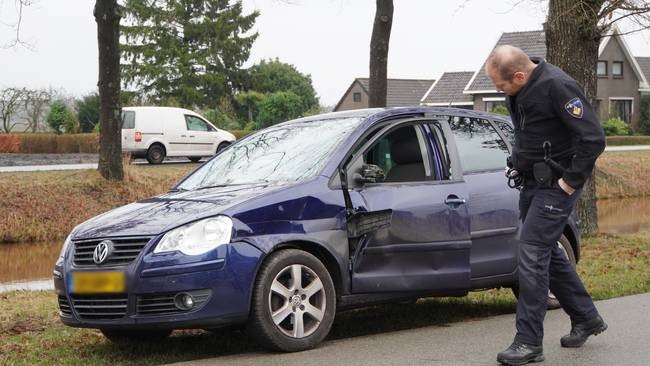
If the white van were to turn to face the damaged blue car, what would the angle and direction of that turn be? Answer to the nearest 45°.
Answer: approximately 135° to its right

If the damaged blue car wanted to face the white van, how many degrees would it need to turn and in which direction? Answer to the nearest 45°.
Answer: approximately 135° to its right

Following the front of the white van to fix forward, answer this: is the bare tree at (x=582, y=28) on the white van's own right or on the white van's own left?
on the white van's own right

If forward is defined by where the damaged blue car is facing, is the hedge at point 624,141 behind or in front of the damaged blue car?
behind

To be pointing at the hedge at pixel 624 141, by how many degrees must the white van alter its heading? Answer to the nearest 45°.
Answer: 0° — it already faces it

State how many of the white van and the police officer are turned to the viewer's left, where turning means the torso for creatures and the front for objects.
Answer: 1

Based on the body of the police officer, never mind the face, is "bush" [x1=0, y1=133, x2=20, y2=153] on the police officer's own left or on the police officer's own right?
on the police officer's own right

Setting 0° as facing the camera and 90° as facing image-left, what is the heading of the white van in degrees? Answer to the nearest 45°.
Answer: approximately 225°

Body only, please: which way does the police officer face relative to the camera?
to the viewer's left

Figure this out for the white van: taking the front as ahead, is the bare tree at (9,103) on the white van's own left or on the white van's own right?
on the white van's own left

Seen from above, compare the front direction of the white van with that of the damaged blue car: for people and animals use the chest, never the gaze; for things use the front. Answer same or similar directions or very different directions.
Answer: very different directions

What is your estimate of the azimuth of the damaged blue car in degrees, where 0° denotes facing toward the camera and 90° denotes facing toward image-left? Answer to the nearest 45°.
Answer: approximately 45°

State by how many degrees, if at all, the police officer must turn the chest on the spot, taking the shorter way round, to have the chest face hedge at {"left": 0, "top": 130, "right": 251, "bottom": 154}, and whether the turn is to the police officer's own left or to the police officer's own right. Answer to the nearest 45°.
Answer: approximately 45° to the police officer's own right

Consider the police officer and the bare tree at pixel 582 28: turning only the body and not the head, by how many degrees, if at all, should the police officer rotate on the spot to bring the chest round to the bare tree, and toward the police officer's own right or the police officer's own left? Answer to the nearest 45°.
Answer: approximately 90° to the police officer's own right
